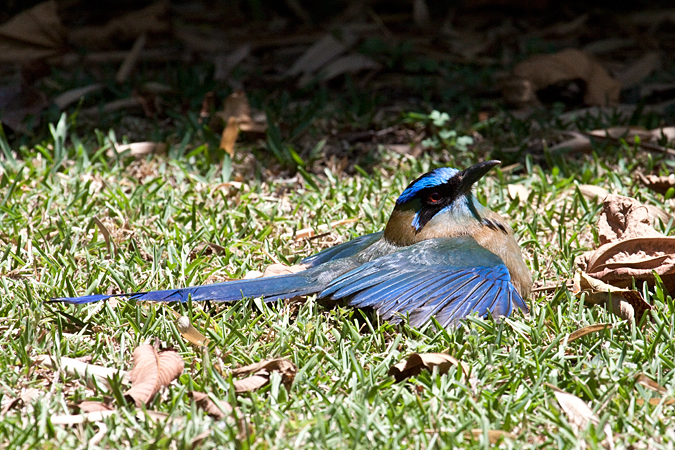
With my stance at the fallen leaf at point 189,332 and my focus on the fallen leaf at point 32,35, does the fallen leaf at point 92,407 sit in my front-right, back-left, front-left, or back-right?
back-left

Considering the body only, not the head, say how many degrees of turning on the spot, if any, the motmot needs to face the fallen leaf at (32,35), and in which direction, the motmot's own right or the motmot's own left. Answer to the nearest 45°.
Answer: approximately 135° to the motmot's own left

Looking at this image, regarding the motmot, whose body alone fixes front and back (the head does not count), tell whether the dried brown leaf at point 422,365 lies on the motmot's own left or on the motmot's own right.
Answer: on the motmot's own right

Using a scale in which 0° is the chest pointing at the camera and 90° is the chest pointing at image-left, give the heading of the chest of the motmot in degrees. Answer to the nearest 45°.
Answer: approximately 270°

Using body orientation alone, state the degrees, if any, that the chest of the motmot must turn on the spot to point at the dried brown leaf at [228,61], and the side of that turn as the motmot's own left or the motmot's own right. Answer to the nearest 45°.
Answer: approximately 90° to the motmot's own left

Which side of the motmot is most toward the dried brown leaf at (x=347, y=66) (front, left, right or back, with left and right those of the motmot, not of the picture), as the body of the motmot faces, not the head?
left

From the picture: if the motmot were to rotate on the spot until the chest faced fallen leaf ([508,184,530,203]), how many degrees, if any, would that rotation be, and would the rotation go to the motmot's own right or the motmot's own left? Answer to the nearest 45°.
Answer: approximately 45° to the motmot's own left

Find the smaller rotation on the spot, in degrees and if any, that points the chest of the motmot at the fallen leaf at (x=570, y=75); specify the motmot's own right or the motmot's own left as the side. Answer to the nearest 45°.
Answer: approximately 45° to the motmot's own left

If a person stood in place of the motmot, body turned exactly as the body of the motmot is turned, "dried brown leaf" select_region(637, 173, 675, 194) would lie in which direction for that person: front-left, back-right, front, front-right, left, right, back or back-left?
front-left

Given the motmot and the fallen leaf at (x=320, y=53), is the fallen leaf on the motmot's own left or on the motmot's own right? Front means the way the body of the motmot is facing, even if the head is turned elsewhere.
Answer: on the motmot's own left

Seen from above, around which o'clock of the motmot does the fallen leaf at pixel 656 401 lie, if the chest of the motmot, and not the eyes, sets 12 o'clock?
The fallen leaf is roughly at 2 o'clock from the motmot.
